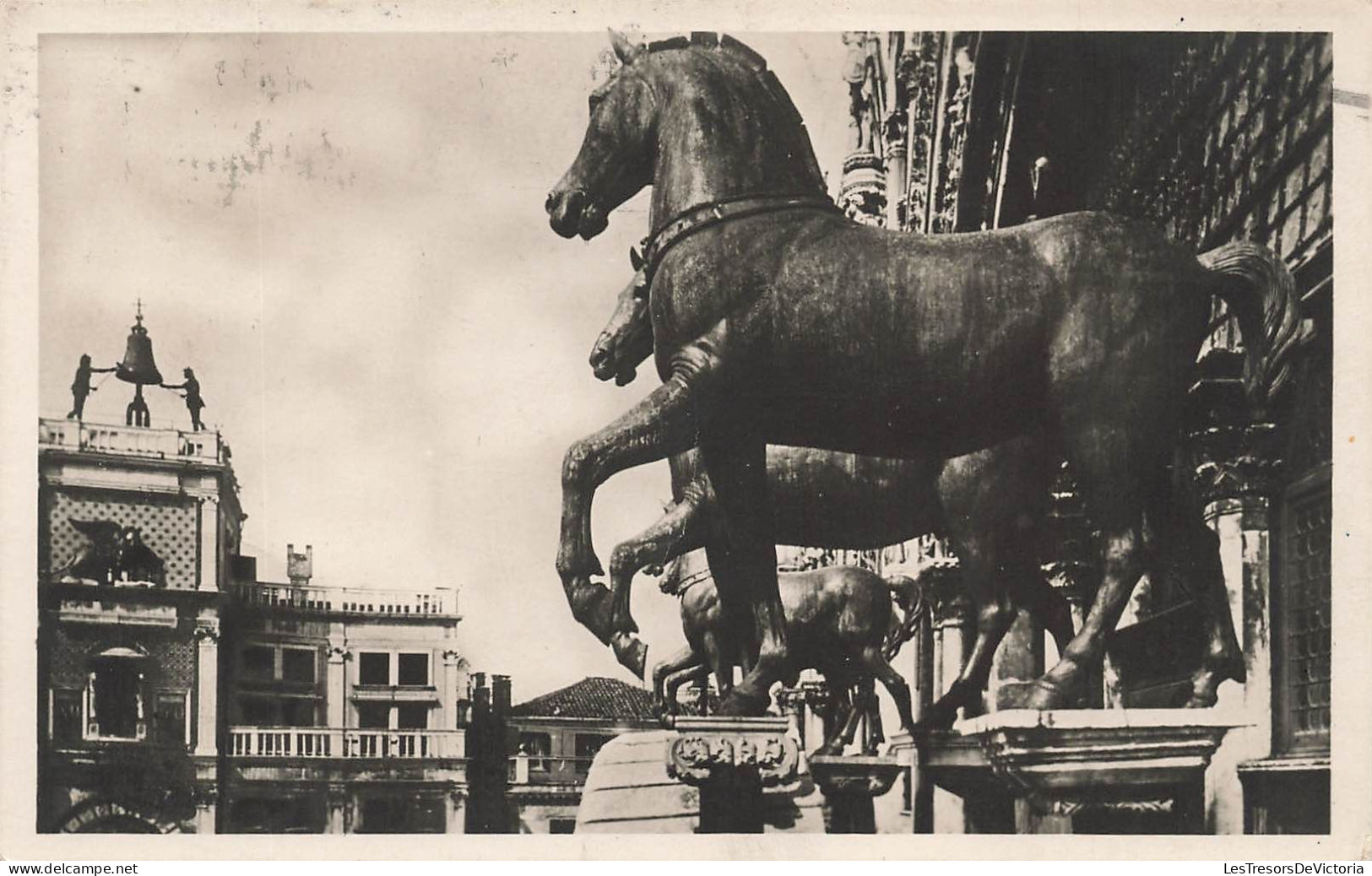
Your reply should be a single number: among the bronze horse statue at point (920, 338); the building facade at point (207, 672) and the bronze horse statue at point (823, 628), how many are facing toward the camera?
1

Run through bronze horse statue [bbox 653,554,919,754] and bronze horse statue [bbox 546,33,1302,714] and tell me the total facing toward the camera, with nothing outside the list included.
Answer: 0

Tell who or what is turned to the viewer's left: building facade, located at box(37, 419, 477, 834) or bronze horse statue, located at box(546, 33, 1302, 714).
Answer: the bronze horse statue

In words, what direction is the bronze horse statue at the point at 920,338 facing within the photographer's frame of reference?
facing to the left of the viewer

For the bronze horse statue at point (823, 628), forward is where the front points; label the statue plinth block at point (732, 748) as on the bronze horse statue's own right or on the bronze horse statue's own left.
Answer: on the bronze horse statue's own left

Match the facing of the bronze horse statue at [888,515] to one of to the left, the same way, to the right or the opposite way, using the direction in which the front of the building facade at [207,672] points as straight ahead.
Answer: to the right

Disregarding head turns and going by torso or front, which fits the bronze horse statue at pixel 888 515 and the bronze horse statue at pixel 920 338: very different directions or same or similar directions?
same or similar directions

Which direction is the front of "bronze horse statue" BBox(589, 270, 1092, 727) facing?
to the viewer's left

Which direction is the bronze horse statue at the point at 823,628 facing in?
to the viewer's left

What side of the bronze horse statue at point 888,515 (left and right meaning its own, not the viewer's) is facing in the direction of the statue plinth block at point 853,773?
right

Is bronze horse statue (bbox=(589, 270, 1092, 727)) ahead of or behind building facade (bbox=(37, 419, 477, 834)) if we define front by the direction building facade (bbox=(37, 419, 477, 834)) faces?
ahead

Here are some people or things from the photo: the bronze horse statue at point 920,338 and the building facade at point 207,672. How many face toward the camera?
1

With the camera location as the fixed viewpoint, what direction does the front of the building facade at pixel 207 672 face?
facing the viewer

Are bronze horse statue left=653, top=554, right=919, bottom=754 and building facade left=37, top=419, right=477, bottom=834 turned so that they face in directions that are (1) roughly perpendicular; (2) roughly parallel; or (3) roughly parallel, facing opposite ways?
roughly perpendicular
